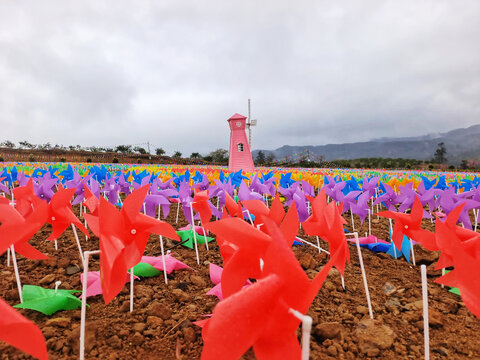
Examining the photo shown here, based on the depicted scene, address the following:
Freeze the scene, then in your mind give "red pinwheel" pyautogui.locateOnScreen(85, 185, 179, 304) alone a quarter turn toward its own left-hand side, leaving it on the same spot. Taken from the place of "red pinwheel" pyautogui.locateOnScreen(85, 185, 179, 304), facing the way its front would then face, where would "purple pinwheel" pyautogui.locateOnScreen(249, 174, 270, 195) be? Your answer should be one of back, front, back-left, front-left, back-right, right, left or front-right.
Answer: left

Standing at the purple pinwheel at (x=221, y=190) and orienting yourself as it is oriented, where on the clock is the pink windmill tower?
The pink windmill tower is roughly at 6 o'clock from the purple pinwheel.

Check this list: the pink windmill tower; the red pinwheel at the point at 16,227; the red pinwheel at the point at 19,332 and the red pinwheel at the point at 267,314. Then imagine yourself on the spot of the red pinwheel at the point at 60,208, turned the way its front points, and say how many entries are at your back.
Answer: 1

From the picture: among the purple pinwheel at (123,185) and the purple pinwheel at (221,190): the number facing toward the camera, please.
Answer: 2

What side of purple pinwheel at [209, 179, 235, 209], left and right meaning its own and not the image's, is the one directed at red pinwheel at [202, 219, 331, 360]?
front

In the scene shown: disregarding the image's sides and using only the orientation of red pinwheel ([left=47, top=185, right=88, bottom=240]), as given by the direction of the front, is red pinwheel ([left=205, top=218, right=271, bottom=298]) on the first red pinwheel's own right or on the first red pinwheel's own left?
on the first red pinwheel's own left

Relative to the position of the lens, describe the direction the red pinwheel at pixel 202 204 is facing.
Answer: facing the viewer and to the left of the viewer

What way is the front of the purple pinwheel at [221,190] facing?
toward the camera

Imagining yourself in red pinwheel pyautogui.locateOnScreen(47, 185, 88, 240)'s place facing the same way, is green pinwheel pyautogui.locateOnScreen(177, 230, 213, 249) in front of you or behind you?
behind

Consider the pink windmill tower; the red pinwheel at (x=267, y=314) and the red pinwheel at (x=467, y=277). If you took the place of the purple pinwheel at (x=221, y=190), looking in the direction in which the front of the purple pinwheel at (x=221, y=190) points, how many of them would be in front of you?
2

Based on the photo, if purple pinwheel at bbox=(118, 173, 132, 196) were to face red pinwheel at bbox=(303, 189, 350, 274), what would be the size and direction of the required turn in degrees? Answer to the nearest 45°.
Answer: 0° — it already faces it

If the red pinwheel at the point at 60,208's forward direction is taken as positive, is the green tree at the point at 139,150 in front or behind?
behind

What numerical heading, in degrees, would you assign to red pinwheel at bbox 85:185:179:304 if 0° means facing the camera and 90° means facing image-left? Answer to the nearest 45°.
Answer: approximately 315°
